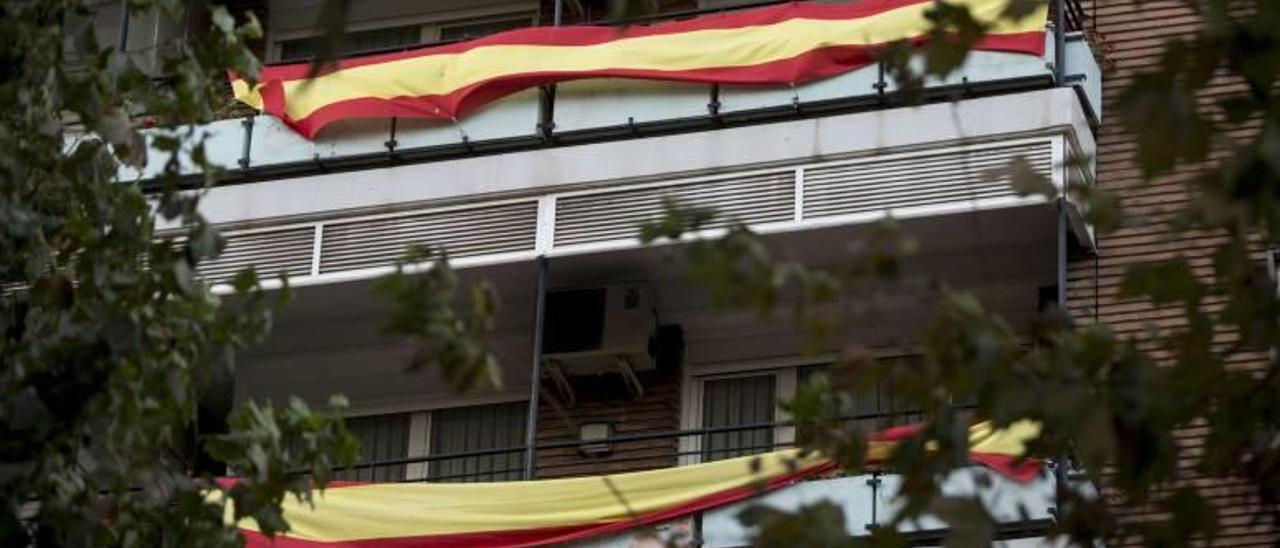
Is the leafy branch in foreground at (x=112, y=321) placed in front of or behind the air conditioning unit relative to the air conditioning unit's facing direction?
in front

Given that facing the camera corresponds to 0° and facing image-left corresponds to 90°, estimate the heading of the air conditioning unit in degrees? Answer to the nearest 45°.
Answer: approximately 0°

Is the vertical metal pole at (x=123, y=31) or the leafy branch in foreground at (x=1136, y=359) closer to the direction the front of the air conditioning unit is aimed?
the leafy branch in foreground
